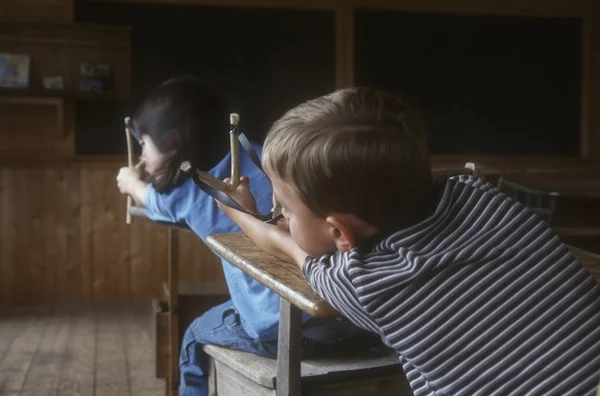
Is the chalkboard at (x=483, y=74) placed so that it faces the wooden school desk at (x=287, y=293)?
yes

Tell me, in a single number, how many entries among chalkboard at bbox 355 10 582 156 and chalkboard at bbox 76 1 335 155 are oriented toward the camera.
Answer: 2

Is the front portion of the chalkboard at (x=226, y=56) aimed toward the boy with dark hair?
yes

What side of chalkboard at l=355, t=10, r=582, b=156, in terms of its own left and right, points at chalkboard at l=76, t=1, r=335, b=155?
right

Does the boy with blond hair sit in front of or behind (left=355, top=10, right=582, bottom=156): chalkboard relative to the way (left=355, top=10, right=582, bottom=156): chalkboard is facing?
in front

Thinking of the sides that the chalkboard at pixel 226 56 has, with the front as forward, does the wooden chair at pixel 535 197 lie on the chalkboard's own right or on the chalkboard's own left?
on the chalkboard's own left

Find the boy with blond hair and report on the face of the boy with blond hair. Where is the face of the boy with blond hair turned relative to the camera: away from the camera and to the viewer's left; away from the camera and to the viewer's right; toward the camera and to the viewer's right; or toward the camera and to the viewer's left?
away from the camera and to the viewer's left

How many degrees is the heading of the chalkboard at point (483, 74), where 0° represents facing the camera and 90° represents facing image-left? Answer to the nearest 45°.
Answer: approximately 0°

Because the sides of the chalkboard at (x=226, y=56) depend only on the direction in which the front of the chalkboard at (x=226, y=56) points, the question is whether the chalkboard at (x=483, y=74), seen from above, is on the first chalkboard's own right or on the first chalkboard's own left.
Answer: on the first chalkboard's own left

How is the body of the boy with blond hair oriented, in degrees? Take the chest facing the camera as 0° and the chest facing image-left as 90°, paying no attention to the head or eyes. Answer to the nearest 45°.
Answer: approximately 135°
